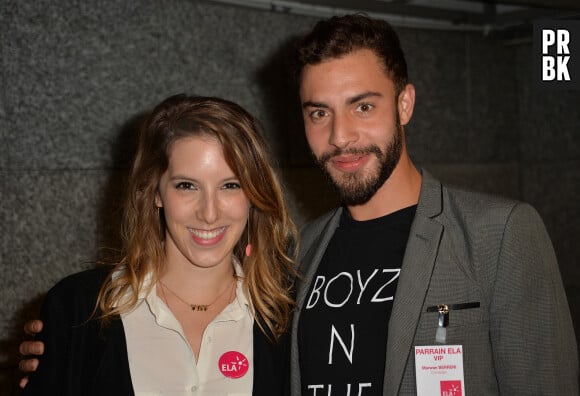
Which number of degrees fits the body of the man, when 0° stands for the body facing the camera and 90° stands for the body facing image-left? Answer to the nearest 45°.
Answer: approximately 45°
